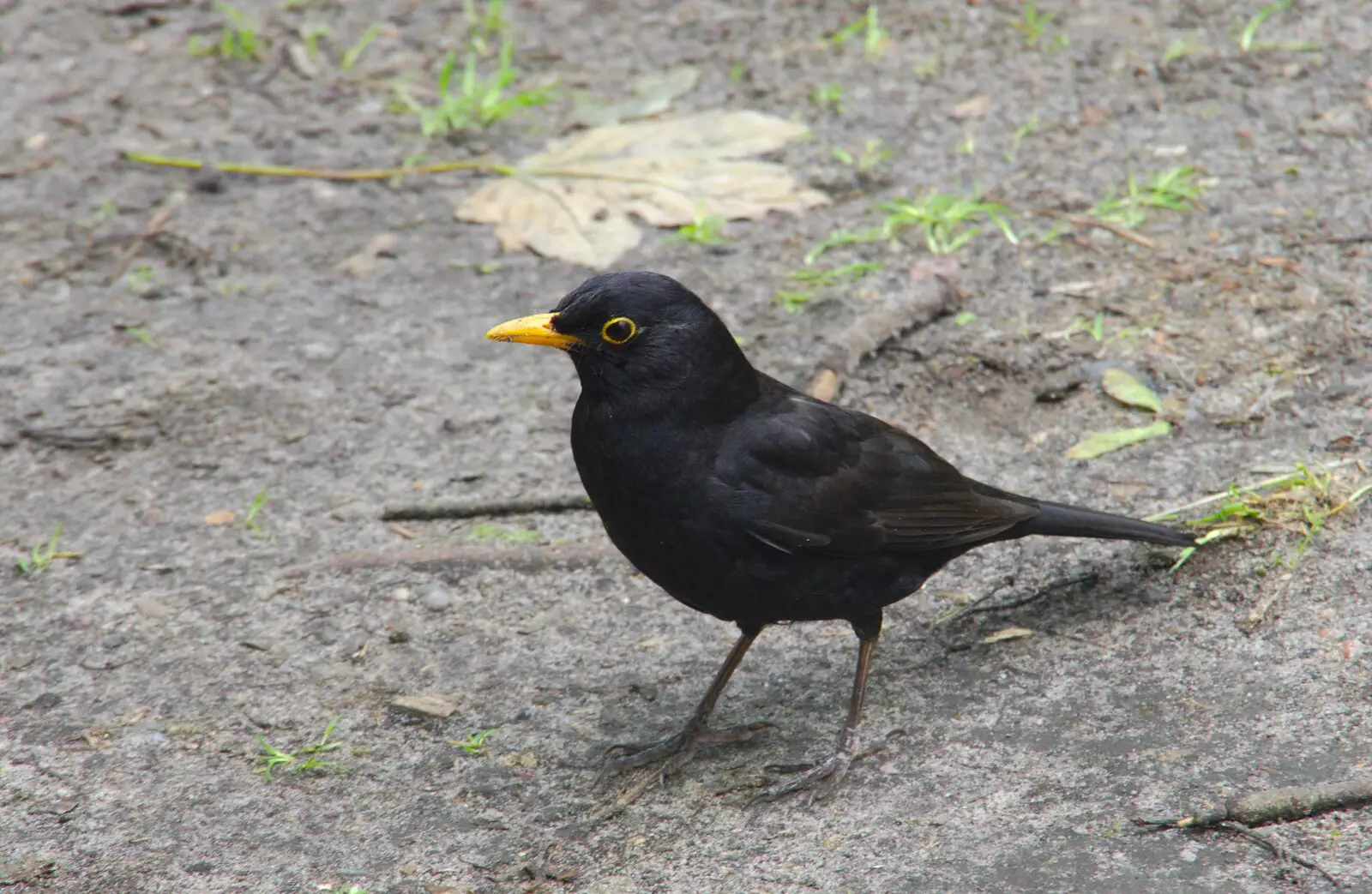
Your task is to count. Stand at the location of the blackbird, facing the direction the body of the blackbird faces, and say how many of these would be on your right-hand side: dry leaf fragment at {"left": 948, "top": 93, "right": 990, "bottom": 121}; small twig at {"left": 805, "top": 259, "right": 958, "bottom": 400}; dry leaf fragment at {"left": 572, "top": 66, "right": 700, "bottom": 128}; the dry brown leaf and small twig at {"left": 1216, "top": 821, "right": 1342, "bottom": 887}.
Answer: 4

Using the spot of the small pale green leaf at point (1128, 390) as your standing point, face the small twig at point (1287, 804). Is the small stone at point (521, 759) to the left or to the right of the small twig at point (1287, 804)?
right

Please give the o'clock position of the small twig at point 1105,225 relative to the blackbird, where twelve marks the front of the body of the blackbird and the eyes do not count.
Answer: The small twig is roughly at 4 o'clock from the blackbird.

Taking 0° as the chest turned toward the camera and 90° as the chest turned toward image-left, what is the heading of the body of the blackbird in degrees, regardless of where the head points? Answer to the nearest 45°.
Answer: approximately 90°

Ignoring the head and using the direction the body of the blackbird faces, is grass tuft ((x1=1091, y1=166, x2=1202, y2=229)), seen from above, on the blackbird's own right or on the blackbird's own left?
on the blackbird's own right

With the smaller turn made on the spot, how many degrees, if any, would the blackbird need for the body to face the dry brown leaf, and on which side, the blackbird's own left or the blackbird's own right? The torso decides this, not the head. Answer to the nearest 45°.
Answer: approximately 90° to the blackbird's own right

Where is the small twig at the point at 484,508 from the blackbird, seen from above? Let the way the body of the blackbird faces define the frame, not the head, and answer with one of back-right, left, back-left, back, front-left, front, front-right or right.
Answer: front-right

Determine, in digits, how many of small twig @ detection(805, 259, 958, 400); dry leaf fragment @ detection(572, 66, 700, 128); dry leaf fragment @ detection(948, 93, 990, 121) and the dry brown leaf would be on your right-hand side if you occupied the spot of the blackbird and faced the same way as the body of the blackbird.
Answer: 4

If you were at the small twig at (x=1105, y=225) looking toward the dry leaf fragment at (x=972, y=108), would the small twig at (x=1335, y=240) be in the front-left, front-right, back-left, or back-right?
back-right

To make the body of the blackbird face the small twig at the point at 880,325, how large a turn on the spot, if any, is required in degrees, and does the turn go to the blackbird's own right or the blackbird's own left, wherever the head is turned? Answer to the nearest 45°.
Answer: approximately 90° to the blackbird's own right

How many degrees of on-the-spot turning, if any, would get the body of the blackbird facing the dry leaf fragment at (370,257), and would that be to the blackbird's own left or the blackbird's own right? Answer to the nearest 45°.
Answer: approximately 45° to the blackbird's own right

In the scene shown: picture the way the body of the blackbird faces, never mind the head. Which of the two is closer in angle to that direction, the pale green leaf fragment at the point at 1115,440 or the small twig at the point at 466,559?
the small twig
